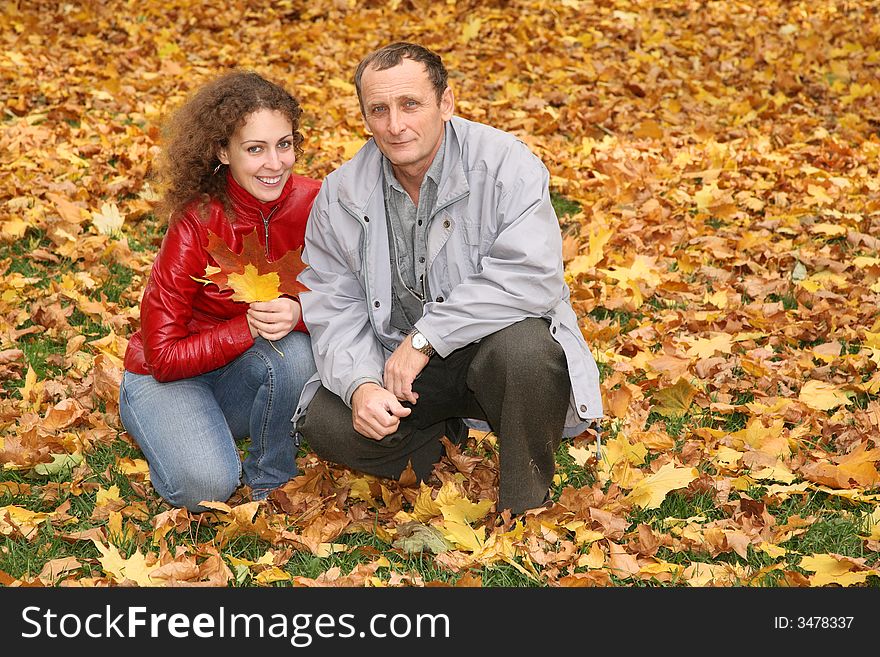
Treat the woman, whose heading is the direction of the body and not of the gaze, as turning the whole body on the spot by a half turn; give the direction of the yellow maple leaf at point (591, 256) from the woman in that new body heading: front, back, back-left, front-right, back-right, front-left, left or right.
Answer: right

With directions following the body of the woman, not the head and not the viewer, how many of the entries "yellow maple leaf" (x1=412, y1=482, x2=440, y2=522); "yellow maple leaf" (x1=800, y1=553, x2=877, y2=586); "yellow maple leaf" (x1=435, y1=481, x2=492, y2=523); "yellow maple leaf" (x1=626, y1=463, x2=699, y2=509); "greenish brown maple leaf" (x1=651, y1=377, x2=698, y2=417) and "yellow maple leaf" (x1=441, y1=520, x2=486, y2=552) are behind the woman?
0

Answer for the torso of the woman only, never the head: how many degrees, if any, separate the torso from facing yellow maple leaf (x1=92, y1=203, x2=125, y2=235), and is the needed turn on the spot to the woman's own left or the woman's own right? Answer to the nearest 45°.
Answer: approximately 135° to the woman's own left

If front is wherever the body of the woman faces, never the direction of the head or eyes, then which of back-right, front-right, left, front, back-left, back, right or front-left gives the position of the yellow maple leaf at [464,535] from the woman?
front

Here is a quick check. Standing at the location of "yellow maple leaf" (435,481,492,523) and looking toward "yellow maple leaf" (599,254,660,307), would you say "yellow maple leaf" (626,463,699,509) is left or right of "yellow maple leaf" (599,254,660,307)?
right

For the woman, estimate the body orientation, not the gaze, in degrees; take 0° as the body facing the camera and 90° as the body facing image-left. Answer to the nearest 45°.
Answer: approximately 315°

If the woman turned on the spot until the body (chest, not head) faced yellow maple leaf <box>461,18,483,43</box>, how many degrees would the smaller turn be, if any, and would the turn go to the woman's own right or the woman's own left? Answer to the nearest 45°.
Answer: approximately 135° to the woman's own left

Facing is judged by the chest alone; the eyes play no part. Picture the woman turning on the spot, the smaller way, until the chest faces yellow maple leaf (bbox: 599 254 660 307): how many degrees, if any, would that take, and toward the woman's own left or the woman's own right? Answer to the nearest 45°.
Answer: approximately 90° to the woman's own left

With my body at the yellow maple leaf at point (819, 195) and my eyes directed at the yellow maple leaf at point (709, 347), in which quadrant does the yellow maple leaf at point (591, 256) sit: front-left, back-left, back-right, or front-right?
front-right

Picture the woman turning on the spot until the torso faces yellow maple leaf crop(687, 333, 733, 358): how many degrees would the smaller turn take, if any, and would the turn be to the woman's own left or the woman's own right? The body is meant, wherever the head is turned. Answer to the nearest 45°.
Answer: approximately 45° to the woman's own left

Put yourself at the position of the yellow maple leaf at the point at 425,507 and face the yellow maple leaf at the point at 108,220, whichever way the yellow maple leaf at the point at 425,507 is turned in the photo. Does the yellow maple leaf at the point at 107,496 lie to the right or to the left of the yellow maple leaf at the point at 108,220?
left
